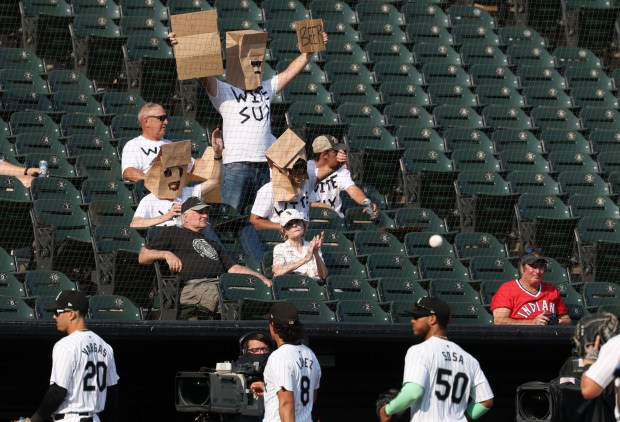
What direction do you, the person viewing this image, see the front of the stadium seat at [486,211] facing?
facing the viewer and to the right of the viewer

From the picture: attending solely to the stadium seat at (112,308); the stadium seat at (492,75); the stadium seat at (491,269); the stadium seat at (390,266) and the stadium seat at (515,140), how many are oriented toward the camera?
5

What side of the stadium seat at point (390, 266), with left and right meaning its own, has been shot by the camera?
front

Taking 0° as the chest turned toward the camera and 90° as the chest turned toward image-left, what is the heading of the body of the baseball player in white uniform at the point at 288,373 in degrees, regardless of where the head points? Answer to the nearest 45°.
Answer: approximately 135°

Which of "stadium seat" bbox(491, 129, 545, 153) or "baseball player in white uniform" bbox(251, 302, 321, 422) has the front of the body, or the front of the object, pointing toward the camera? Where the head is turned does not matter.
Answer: the stadium seat

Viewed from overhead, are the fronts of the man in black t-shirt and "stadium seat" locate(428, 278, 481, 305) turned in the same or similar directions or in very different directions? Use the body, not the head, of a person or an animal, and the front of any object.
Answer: same or similar directions

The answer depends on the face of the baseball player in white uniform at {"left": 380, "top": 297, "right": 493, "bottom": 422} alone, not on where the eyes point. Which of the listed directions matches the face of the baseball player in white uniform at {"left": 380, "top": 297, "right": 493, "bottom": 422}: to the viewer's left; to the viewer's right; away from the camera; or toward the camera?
to the viewer's left

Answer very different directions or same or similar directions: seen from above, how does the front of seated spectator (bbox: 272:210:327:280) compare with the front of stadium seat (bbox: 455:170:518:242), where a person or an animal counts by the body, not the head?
same or similar directions

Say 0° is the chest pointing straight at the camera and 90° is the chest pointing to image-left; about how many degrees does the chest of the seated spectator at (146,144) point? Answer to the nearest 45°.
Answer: approximately 315°
